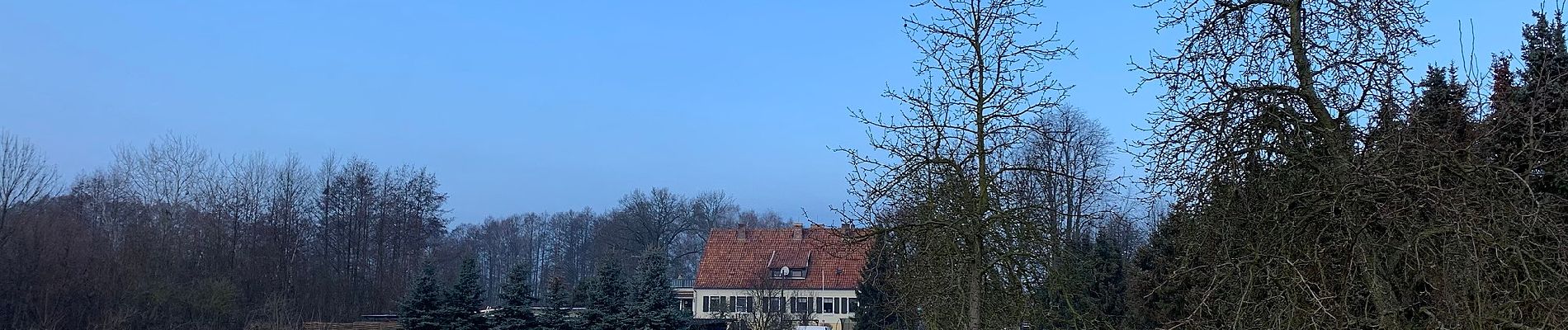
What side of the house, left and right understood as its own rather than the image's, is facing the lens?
front

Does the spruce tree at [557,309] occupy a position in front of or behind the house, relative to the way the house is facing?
in front

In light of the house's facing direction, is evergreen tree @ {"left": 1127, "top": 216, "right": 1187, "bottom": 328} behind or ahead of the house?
ahead

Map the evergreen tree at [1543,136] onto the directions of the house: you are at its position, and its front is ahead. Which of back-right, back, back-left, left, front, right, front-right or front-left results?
front

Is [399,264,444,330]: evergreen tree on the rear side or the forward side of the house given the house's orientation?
on the forward side

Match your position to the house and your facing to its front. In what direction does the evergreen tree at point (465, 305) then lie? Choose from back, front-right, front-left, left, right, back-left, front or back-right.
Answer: front-right

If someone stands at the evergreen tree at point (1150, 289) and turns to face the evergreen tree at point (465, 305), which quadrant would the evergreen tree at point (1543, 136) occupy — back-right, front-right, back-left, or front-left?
back-left
